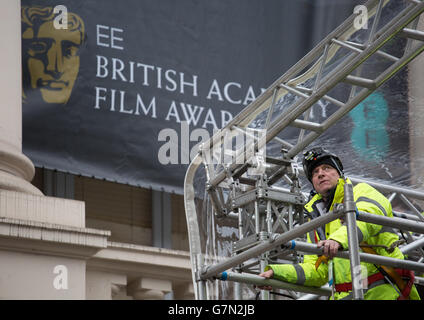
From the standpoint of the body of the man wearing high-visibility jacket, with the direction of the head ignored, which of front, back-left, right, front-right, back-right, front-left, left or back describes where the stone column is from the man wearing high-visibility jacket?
right

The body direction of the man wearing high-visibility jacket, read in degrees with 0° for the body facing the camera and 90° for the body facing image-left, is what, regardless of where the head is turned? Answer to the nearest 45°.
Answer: approximately 45°
